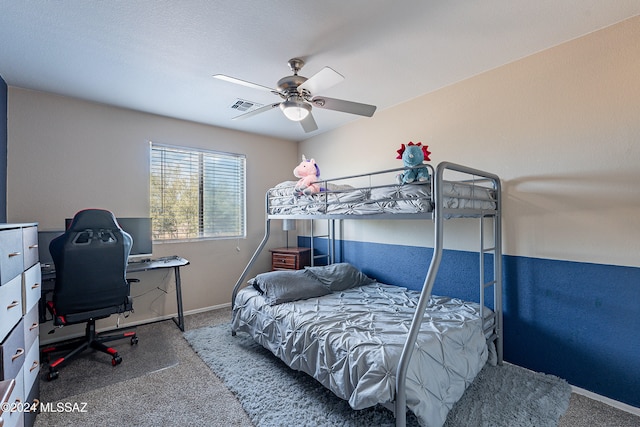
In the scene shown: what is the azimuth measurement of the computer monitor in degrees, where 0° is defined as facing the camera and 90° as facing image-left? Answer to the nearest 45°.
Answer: approximately 0°

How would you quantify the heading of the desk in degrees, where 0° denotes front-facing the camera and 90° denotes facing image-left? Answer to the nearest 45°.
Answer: approximately 0°

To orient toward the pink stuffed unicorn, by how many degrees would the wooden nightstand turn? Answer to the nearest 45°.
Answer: approximately 45° to its left

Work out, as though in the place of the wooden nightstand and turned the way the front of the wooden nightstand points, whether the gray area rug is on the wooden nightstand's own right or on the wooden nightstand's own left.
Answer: on the wooden nightstand's own left

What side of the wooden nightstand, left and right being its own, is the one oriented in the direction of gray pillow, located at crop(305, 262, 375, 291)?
left

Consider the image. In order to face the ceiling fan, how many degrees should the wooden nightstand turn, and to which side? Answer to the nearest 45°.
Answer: approximately 45° to its left

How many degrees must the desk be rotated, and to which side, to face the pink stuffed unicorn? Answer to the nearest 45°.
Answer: approximately 45° to its left

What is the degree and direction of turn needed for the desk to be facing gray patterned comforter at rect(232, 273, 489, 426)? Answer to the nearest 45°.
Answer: approximately 45° to its left
